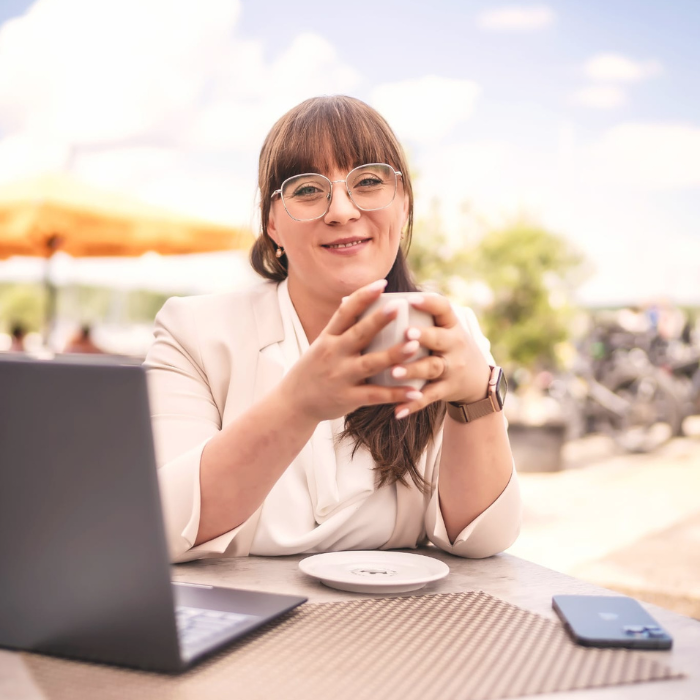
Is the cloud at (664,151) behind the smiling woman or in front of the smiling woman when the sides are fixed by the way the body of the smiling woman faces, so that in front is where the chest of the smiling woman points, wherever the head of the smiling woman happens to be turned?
behind

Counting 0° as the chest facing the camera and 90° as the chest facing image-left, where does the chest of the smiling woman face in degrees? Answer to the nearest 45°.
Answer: approximately 0°

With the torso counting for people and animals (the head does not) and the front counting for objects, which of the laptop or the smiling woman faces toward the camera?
the smiling woman

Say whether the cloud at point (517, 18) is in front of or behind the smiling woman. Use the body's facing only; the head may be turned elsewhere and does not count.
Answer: behind

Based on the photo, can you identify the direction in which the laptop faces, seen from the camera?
facing away from the viewer and to the right of the viewer

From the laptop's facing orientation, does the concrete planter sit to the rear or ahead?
ahead

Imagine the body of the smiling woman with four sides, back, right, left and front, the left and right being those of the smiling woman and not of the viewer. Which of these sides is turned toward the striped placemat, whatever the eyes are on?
front

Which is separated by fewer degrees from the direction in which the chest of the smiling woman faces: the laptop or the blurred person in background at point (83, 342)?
the laptop

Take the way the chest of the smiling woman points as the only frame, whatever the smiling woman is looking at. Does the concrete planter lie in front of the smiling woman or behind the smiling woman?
behind

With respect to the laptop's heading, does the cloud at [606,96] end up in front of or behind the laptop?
in front

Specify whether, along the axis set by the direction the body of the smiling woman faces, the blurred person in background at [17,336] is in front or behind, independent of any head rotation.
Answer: behind

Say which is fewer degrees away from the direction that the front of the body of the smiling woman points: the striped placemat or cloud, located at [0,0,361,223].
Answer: the striped placemat

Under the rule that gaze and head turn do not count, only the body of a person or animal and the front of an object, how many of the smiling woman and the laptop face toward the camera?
1
